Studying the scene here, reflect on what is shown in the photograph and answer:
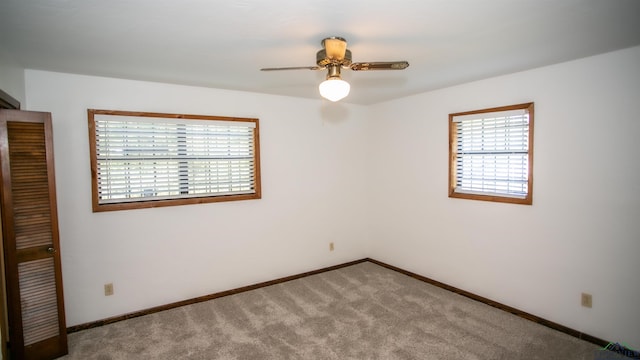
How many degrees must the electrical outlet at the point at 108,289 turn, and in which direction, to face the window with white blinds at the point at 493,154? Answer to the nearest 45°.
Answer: approximately 45° to its left

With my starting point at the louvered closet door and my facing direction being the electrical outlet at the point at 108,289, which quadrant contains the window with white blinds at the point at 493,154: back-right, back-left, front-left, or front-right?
front-right

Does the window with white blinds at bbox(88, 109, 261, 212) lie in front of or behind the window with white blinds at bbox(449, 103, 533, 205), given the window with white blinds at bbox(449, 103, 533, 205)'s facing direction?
in front

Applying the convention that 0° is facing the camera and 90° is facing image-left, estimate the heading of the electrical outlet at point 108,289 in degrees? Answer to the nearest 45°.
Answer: approximately 0°

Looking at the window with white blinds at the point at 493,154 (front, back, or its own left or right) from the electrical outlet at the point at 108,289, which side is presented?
front

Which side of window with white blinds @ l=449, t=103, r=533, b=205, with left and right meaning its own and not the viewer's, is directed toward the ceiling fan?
front

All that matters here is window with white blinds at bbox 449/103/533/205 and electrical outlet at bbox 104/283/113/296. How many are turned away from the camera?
0

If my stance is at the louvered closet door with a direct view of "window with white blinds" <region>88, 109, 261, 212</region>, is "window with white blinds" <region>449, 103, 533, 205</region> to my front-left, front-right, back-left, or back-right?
front-right

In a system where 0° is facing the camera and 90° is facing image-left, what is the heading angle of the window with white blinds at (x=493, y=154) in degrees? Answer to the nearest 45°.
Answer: approximately 45°
